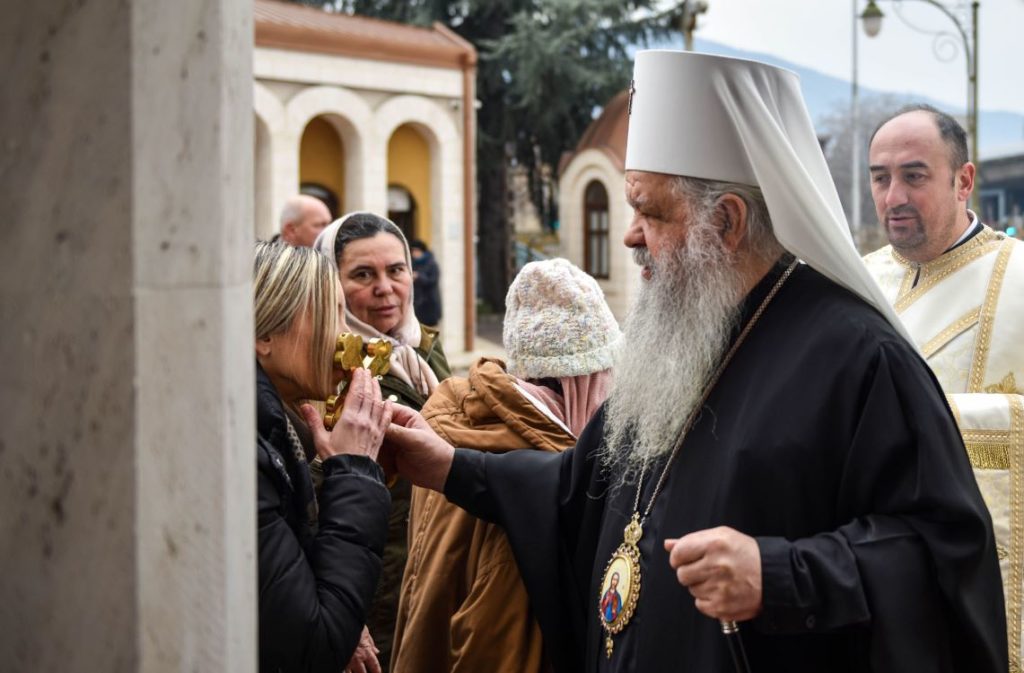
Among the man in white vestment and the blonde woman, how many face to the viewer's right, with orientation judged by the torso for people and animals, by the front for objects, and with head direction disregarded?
1

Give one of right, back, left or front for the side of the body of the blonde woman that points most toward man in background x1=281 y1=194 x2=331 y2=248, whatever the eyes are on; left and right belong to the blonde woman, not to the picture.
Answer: left

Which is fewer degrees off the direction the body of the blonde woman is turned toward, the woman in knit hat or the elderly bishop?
the elderly bishop

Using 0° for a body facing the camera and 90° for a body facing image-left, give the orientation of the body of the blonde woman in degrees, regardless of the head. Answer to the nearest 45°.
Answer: approximately 270°

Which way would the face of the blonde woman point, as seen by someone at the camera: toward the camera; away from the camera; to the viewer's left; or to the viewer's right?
to the viewer's right

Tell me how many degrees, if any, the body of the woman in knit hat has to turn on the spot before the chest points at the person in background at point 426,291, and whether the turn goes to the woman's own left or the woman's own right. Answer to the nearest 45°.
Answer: approximately 45° to the woman's own left

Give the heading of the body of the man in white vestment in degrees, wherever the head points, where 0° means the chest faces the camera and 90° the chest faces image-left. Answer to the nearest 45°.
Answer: approximately 45°

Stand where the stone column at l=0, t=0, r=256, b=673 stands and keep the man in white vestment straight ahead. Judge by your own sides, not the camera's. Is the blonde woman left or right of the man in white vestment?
left
